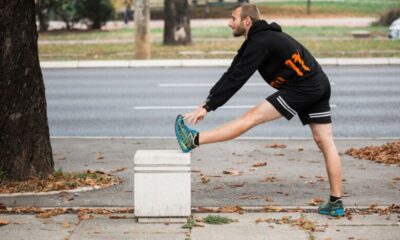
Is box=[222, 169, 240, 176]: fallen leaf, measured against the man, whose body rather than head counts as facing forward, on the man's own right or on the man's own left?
on the man's own right

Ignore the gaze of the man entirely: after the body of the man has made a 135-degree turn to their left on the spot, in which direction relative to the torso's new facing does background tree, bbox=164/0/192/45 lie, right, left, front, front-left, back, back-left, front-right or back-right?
back-left

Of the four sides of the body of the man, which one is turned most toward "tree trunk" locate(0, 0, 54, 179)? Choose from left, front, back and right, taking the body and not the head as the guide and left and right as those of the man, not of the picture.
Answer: front

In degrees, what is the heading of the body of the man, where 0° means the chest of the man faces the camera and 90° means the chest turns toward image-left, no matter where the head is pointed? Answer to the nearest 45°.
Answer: approximately 90°

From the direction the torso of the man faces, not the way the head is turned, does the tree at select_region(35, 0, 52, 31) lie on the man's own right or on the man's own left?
on the man's own right

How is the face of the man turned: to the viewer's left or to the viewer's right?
to the viewer's left
